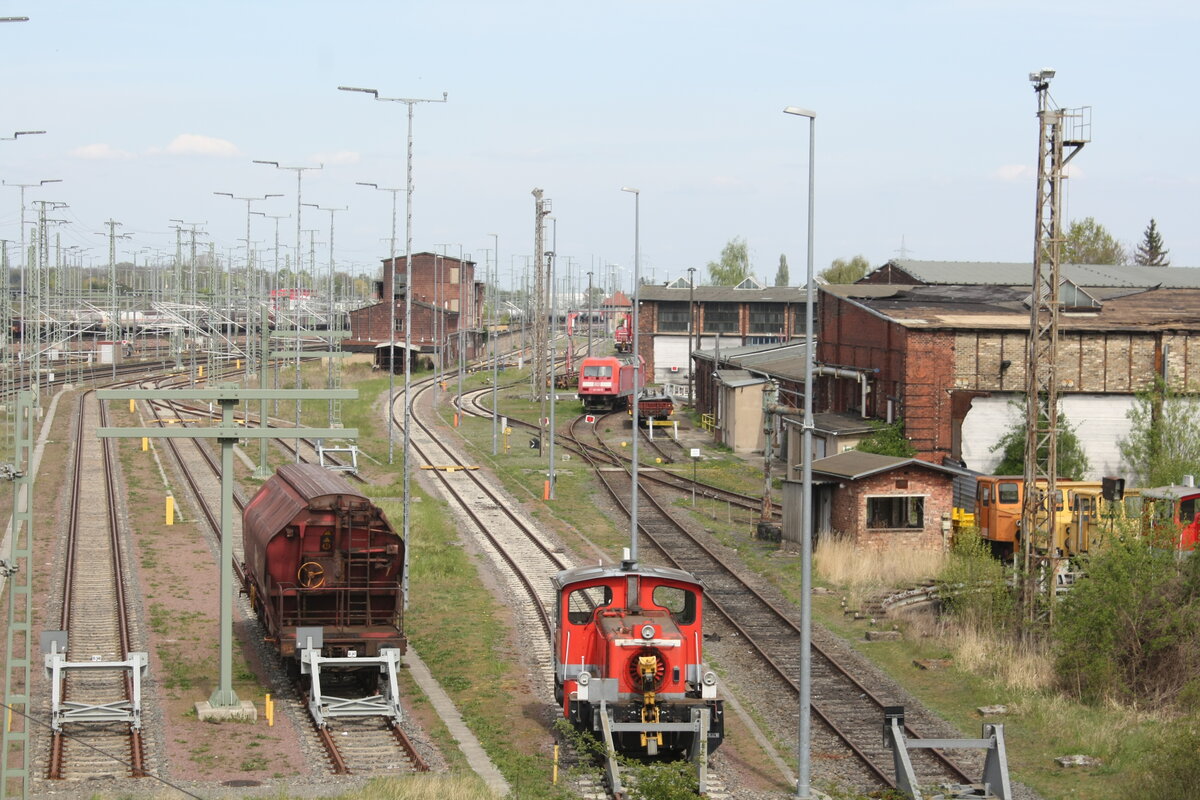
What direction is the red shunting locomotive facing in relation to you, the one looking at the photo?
facing the viewer

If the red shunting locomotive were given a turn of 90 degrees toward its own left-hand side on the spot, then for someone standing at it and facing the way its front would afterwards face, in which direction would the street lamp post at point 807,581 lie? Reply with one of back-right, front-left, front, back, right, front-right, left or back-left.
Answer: front

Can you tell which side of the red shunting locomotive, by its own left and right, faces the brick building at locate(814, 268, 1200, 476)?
back

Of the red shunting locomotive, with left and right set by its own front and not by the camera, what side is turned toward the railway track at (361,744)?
right

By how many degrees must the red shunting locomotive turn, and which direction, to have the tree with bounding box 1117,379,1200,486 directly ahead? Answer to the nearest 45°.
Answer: approximately 135° to its left

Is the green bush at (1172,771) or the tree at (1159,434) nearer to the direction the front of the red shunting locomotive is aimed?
the green bush

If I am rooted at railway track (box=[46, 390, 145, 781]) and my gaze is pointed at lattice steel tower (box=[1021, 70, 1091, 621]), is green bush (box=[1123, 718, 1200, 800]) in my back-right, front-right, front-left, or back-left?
front-right

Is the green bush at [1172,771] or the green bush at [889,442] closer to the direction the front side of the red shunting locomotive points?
the green bush at [1172,771]

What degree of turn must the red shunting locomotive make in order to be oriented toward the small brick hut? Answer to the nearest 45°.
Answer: approximately 180°

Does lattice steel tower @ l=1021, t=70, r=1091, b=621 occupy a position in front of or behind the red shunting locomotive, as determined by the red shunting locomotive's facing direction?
behind

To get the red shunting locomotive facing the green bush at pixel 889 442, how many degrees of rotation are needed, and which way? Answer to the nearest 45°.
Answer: approximately 180°
